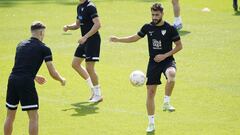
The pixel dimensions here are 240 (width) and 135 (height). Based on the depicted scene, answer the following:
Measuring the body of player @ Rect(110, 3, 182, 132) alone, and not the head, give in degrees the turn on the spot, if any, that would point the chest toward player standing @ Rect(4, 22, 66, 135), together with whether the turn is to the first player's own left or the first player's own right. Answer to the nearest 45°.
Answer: approximately 45° to the first player's own right

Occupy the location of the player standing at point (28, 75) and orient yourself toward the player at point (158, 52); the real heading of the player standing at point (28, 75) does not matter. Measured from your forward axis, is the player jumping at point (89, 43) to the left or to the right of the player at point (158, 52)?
left

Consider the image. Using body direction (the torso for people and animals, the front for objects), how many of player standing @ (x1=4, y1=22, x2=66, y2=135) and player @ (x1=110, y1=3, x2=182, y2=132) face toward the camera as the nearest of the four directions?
1

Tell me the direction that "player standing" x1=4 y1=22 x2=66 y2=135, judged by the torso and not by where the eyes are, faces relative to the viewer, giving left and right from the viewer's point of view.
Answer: facing away from the viewer and to the right of the viewer

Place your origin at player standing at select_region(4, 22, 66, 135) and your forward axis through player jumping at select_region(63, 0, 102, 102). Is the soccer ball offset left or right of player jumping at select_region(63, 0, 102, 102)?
right
